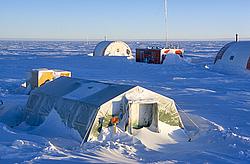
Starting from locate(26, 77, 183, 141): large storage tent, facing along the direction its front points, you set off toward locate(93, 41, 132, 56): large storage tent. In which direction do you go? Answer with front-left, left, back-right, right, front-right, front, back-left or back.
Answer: back-left

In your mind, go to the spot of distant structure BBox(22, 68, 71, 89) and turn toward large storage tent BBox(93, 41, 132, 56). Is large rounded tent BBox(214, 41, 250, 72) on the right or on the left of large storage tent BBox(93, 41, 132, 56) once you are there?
right

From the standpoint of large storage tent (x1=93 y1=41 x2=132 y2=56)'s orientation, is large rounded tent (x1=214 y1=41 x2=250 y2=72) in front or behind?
in front

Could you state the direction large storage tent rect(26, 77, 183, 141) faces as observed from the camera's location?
facing the viewer and to the right of the viewer

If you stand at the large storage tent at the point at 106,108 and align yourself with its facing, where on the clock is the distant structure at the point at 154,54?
The distant structure is roughly at 8 o'clock from the large storage tent.

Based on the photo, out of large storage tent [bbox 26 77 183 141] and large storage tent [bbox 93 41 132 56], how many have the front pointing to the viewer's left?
0

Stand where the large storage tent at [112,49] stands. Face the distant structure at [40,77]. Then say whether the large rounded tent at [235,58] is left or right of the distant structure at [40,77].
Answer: left

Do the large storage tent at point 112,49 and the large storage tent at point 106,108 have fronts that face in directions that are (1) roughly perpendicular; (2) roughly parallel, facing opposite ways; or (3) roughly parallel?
roughly parallel

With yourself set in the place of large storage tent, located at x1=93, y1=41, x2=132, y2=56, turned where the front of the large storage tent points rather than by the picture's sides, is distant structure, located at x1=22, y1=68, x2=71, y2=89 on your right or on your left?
on your right

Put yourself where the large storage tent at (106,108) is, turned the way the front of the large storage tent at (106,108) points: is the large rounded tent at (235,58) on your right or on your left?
on your left
